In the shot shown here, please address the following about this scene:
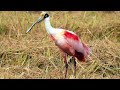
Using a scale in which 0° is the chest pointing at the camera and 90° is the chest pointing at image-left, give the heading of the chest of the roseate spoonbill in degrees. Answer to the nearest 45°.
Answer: approximately 90°
